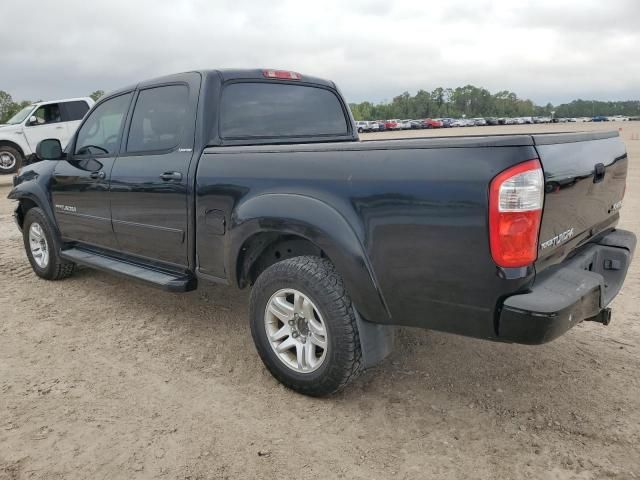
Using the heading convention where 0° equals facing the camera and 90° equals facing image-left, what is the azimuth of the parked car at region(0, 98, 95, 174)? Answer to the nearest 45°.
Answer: approximately 45°

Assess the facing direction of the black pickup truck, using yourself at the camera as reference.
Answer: facing away from the viewer and to the left of the viewer

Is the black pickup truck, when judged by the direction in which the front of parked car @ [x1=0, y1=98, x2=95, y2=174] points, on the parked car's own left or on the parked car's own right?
on the parked car's own left

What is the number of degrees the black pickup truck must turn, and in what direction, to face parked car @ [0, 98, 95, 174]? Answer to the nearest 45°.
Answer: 0° — it already faces it
